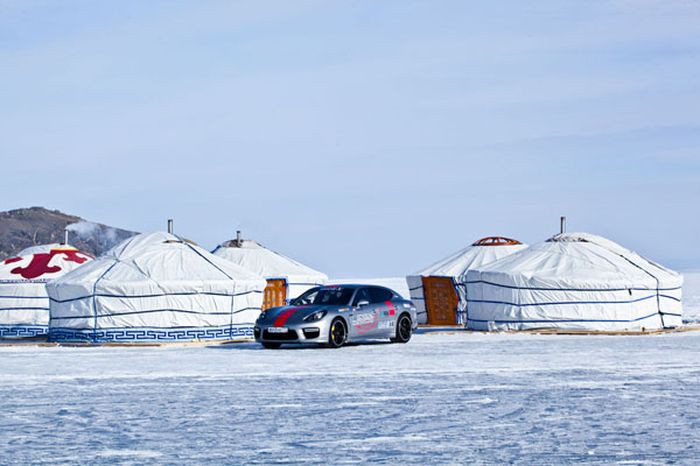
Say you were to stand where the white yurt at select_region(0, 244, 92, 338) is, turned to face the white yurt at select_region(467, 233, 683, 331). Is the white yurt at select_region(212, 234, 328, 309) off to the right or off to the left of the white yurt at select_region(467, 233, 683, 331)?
left

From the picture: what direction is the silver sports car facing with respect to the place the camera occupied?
facing the viewer and to the left of the viewer

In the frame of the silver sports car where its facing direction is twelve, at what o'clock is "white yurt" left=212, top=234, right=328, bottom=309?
The white yurt is roughly at 4 o'clock from the silver sports car.

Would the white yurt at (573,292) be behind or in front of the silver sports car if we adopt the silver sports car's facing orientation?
behind

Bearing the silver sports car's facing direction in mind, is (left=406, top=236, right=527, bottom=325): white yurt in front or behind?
behind

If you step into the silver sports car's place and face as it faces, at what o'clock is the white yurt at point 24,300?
The white yurt is roughly at 3 o'clock from the silver sports car.

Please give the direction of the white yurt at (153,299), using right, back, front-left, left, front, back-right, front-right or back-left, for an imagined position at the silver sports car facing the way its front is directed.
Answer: right
